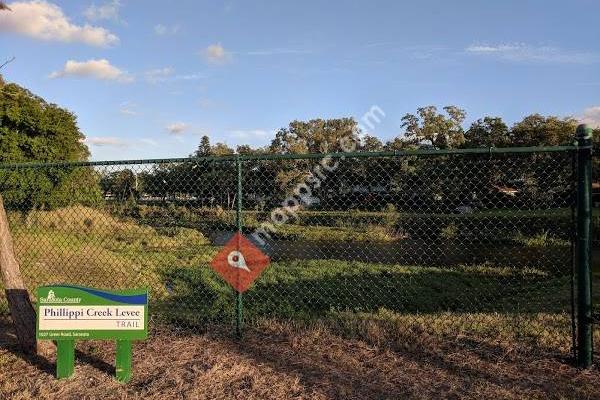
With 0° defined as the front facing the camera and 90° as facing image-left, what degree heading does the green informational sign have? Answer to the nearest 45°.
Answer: approximately 0°

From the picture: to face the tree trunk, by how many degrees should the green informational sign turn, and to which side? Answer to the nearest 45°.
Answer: approximately 135° to its right

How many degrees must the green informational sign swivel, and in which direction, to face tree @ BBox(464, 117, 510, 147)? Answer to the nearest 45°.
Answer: approximately 135° to its left

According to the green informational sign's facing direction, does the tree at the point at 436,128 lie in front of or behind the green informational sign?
behind

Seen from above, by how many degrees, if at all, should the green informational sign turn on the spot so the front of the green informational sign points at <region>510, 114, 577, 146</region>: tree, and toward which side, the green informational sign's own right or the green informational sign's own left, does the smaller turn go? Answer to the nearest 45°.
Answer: approximately 135° to the green informational sign's own left

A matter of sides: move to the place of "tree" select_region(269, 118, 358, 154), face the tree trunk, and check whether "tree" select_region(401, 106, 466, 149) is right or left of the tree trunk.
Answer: left

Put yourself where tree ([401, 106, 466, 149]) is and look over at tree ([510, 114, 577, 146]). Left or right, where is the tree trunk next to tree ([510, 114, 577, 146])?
right
